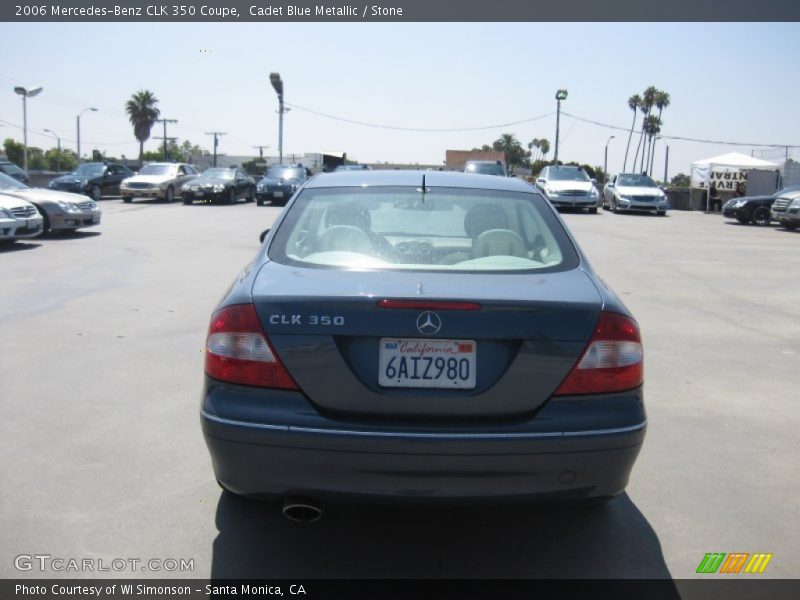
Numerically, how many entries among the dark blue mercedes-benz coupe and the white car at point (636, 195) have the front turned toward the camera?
1

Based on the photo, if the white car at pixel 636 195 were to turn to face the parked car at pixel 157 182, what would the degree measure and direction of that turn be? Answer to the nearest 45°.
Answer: approximately 90° to its right

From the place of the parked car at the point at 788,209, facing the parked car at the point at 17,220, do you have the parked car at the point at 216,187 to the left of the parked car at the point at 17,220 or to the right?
right

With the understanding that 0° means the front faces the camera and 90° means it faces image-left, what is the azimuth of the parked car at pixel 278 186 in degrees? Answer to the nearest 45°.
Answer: approximately 45°

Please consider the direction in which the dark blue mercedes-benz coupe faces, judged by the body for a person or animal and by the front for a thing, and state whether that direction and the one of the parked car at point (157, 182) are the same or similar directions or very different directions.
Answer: very different directions

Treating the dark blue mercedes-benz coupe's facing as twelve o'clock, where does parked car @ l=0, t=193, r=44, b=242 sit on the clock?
The parked car is roughly at 11 o'clock from the dark blue mercedes-benz coupe.

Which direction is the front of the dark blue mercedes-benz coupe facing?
away from the camera

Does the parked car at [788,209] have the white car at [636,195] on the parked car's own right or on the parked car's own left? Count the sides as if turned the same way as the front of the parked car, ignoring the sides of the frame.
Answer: on the parked car's own right

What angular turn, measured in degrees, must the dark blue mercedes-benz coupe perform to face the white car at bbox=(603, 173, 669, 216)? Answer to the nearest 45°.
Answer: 0° — it already faces it
